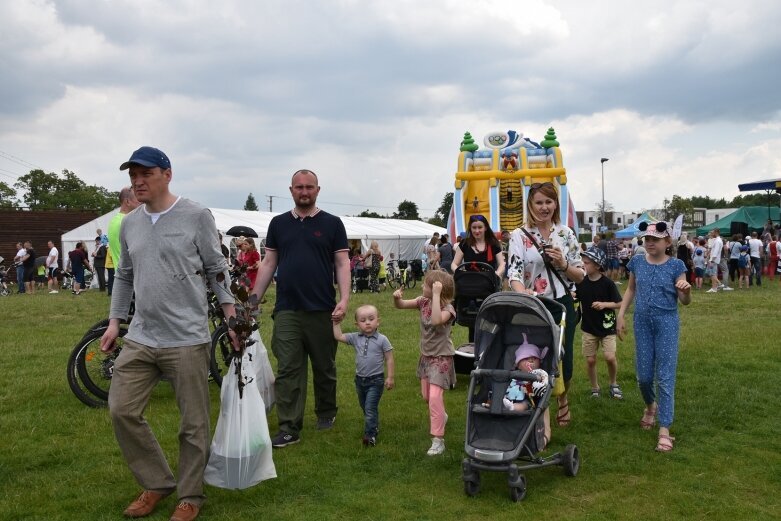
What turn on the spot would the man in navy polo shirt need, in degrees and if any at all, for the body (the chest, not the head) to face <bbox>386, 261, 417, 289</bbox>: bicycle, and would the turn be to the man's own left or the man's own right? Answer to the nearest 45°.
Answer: approximately 180°

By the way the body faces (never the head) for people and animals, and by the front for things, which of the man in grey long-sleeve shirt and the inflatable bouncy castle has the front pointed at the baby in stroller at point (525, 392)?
the inflatable bouncy castle

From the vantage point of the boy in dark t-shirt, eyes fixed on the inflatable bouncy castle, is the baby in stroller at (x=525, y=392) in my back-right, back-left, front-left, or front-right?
back-left

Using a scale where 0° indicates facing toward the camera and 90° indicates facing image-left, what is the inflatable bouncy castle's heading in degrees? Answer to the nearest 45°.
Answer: approximately 0°

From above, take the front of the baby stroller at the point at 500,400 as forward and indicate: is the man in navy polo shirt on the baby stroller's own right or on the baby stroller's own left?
on the baby stroller's own right

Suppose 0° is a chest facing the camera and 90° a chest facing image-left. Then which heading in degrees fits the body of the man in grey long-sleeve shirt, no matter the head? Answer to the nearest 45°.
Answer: approximately 45°

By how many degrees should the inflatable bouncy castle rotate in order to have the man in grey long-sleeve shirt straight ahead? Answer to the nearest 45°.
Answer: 0° — it already faces them

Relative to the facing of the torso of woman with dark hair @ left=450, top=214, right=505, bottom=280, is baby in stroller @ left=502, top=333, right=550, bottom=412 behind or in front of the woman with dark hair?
in front

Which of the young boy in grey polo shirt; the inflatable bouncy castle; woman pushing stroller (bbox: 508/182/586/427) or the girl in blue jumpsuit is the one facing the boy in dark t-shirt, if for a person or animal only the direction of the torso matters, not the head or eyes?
the inflatable bouncy castle
